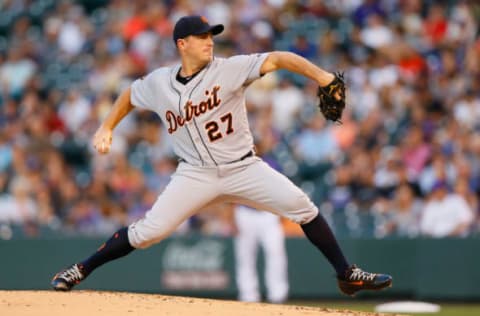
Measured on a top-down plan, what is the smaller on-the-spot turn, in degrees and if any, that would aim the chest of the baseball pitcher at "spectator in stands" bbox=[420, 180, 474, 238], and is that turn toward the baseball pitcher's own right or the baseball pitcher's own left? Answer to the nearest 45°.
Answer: approximately 135° to the baseball pitcher's own left

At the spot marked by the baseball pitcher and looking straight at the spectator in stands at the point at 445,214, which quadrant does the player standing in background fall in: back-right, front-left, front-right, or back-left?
front-left

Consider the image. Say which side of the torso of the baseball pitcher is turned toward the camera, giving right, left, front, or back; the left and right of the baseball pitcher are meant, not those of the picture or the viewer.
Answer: front

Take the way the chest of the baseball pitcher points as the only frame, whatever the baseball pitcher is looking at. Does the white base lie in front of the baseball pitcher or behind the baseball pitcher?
behind

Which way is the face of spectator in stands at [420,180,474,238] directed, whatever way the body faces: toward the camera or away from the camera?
toward the camera

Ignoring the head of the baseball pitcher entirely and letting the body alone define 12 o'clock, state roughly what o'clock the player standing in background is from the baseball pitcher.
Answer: The player standing in background is roughly at 6 o'clock from the baseball pitcher.
